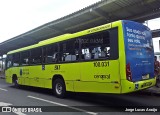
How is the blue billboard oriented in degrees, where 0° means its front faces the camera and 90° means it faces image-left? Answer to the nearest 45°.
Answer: approximately 315°

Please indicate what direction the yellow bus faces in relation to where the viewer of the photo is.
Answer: facing away from the viewer and to the left of the viewer
